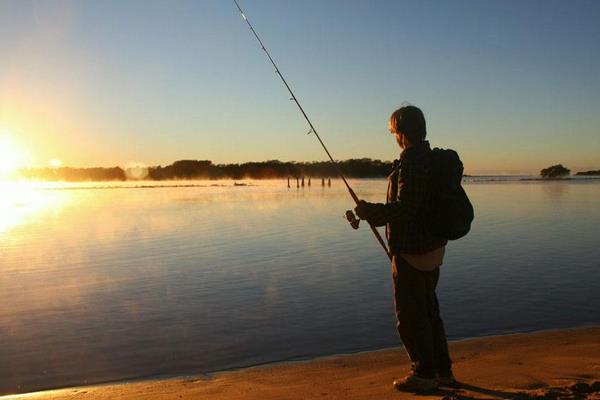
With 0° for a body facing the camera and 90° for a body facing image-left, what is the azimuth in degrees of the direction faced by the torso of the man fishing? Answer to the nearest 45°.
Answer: approximately 90°
